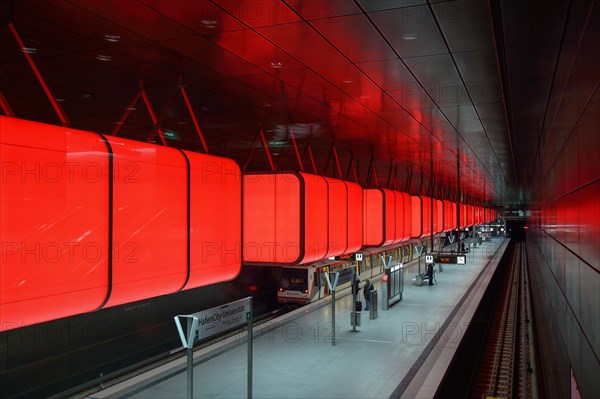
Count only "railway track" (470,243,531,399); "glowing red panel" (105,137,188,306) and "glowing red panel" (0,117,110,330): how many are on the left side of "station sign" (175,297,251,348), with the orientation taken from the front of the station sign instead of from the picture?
1

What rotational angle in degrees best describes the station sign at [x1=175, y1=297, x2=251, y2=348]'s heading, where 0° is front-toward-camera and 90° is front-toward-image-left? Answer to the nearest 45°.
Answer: approximately 315°

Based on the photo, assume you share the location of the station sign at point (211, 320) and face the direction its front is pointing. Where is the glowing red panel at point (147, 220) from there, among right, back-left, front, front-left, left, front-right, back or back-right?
front-right

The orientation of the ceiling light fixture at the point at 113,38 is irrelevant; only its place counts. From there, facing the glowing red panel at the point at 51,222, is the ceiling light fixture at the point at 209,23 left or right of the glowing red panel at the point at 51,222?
left

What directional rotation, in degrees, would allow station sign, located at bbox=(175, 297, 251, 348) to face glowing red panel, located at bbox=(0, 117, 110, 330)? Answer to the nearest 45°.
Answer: approximately 45° to its right
